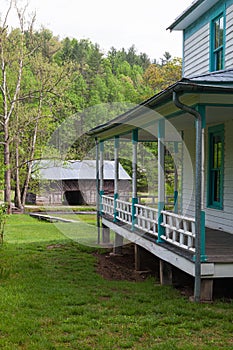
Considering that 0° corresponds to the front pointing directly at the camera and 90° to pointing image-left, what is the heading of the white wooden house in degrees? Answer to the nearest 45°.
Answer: approximately 45°

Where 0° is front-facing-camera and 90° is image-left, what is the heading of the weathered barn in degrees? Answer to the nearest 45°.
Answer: approximately 0°

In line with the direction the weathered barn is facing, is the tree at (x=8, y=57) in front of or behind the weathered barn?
in front

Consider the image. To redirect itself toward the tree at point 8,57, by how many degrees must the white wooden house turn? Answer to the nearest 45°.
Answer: approximately 90° to its right

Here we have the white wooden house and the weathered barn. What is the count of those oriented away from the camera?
0

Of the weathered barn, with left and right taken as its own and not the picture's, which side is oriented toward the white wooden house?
front
